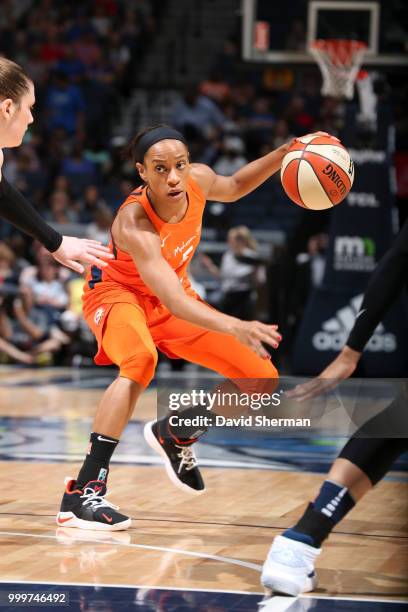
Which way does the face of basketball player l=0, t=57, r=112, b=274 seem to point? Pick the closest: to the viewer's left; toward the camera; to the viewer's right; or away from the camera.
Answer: to the viewer's right

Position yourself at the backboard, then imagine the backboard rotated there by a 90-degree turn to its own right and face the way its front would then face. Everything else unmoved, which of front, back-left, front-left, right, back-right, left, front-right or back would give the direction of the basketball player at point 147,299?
left

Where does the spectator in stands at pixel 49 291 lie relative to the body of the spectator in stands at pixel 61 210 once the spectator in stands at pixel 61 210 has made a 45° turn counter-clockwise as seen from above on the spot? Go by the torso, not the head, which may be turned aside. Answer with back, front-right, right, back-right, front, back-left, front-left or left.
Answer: front-right

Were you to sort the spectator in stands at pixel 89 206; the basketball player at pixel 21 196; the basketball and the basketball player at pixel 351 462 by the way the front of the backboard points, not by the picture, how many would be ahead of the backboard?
3

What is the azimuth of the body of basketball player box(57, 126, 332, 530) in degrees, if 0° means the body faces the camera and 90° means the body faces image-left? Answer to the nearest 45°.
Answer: approximately 315°

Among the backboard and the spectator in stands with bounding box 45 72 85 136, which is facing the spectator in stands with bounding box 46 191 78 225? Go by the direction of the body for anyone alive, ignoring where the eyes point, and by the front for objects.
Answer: the spectator in stands with bounding box 45 72 85 136

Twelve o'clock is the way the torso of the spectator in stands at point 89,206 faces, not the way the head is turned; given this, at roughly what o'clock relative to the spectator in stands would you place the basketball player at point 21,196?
The basketball player is roughly at 12 o'clock from the spectator in stands.

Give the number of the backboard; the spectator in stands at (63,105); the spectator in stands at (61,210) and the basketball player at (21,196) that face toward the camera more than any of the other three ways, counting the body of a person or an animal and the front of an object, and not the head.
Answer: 3

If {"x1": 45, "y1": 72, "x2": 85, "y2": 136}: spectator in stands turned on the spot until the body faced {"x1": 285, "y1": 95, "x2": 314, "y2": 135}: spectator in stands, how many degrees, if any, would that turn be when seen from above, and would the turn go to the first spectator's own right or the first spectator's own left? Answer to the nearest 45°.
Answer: approximately 45° to the first spectator's own left

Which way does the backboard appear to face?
toward the camera

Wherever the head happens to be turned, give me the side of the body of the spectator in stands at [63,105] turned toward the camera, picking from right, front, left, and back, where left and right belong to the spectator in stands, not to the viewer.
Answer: front

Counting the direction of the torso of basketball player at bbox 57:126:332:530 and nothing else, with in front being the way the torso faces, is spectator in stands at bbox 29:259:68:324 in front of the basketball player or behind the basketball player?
behind

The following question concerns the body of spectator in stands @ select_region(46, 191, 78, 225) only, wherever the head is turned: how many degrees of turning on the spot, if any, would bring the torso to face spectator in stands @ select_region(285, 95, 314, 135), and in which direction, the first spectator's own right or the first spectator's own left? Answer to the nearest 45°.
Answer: approximately 90° to the first spectator's own left

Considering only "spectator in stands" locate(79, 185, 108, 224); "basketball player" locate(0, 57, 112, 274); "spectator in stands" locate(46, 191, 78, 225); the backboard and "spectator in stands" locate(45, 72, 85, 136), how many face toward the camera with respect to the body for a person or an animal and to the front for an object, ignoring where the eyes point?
4

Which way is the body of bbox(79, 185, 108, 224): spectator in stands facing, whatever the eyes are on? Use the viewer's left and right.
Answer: facing the viewer
